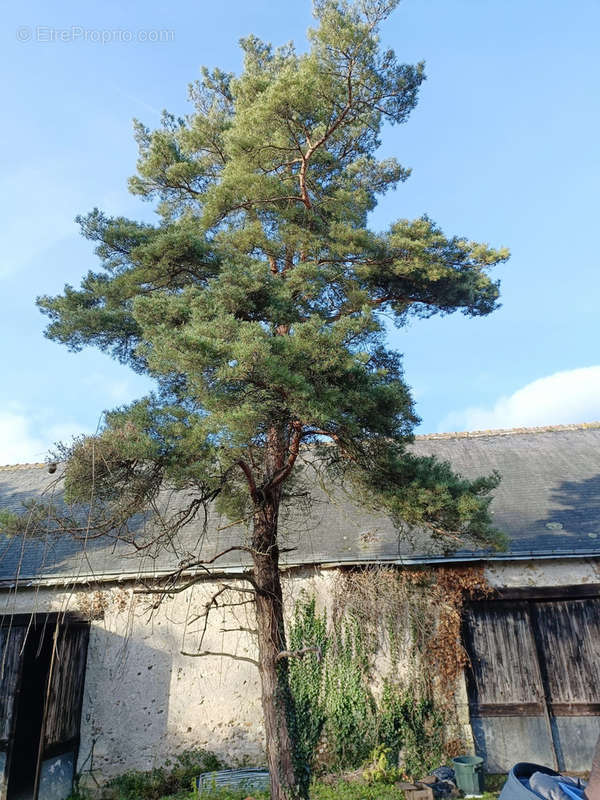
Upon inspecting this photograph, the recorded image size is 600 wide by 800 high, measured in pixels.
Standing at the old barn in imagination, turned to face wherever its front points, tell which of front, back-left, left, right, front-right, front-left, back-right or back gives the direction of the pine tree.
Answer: front

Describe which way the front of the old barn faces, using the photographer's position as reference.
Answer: facing the viewer
